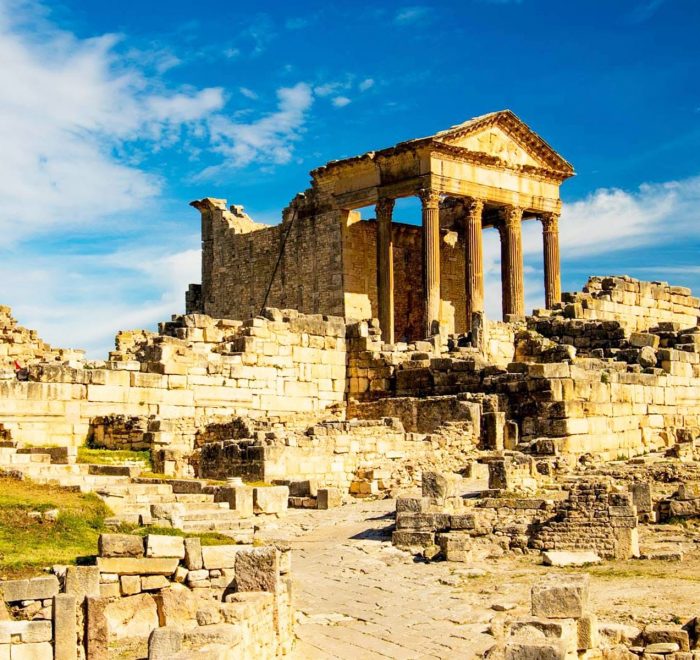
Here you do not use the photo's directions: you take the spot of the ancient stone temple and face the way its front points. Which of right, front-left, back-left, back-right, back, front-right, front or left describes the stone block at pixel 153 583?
front-right

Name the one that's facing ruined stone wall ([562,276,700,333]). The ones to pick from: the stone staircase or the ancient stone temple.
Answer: the ancient stone temple

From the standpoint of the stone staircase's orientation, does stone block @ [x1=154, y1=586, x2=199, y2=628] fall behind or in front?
in front

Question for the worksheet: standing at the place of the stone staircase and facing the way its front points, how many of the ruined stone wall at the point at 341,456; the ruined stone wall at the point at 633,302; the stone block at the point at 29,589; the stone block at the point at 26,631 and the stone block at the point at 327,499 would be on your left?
3

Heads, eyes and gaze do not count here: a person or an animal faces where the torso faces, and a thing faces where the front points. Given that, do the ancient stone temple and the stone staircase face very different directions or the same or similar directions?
same or similar directions

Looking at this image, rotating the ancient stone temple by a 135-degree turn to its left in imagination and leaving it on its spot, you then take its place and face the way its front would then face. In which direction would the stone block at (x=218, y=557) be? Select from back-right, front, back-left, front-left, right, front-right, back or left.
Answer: back

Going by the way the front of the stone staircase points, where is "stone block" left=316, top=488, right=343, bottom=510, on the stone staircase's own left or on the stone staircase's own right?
on the stone staircase's own left

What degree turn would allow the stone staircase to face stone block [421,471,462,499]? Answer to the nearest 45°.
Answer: approximately 45° to its left

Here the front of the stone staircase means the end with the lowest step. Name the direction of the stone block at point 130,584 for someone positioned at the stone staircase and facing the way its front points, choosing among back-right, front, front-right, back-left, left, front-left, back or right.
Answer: front-right

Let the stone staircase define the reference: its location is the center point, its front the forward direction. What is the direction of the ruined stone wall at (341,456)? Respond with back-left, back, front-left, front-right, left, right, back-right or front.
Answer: left

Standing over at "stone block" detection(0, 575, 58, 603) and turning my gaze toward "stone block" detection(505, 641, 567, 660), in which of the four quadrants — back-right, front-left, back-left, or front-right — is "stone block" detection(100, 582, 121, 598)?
front-left

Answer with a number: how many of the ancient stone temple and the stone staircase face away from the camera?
0

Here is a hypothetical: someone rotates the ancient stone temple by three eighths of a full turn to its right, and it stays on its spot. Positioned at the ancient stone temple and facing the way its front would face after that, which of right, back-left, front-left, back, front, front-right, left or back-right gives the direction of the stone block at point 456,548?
left

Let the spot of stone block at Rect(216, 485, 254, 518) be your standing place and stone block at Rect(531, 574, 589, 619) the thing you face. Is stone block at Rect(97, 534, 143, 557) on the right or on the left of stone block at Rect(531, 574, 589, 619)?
right
